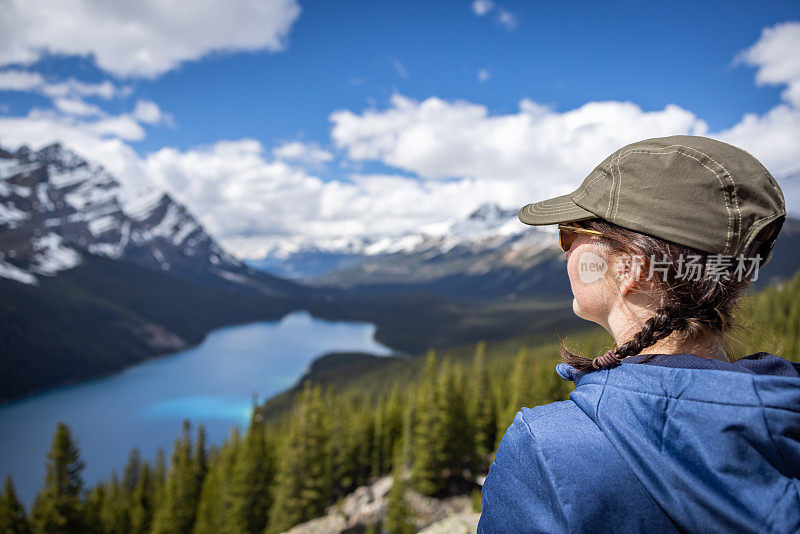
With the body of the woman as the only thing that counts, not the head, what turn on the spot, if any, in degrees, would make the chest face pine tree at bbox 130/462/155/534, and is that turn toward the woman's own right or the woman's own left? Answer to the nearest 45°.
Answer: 0° — they already face it

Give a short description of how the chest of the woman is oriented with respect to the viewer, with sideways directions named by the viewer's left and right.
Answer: facing away from the viewer and to the left of the viewer

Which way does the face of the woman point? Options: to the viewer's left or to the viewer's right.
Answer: to the viewer's left

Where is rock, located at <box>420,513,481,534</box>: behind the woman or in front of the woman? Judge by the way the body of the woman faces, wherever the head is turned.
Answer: in front

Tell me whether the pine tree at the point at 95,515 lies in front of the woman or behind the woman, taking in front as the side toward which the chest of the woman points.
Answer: in front

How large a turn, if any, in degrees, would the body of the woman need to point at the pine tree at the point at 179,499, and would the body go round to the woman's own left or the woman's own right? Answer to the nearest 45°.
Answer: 0° — they already face it

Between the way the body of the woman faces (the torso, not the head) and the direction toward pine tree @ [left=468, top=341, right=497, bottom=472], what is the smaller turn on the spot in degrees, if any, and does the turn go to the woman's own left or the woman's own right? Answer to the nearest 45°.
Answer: approximately 45° to the woman's own right
